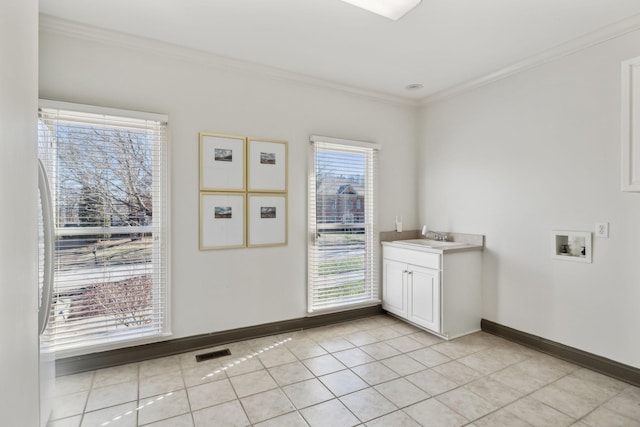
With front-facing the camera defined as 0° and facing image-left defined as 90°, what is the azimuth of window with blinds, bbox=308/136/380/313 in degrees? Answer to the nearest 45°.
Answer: approximately 315°

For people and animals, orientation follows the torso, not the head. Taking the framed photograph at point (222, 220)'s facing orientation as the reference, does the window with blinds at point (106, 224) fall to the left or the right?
on its right

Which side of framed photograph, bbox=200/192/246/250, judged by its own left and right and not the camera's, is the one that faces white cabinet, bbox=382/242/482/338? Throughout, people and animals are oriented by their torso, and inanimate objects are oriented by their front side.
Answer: left

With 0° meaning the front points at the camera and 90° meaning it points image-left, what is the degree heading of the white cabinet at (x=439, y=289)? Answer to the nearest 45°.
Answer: approximately 45°

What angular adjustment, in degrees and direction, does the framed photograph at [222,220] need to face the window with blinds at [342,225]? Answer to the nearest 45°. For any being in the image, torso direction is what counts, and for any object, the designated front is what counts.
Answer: approximately 90° to its left

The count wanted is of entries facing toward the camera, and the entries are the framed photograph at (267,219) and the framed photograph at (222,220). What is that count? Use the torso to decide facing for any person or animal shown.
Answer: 2
